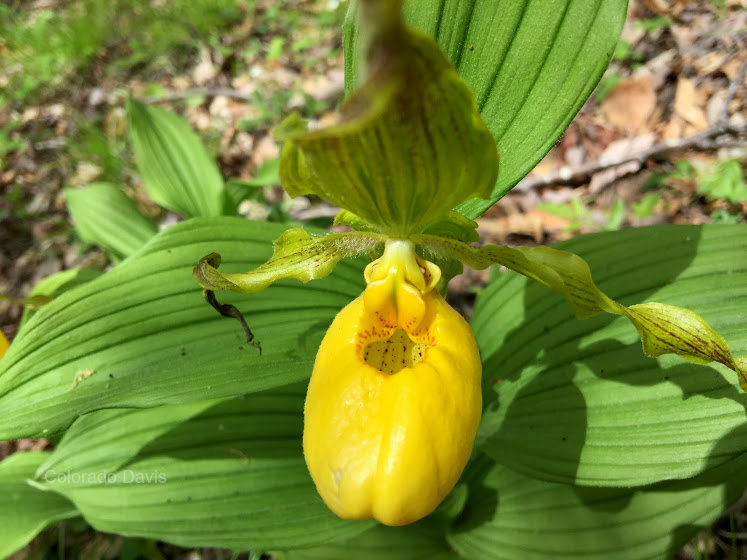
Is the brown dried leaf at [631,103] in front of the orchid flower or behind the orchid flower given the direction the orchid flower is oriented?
behind

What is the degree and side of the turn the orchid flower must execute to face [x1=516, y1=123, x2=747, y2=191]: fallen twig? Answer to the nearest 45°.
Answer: approximately 135° to its left

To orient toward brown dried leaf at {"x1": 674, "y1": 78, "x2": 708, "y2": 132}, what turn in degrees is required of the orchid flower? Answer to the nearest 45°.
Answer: approximately 135° to its left

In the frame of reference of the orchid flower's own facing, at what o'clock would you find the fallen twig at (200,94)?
The fallen twig is roughly at 5 o'clock from the orchid flower.

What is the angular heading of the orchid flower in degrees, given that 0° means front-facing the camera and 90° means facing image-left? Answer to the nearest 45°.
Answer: approximately 0°

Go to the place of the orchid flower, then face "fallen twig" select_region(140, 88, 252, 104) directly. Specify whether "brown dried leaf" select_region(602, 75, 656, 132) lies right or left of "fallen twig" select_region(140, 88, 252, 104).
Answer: right
